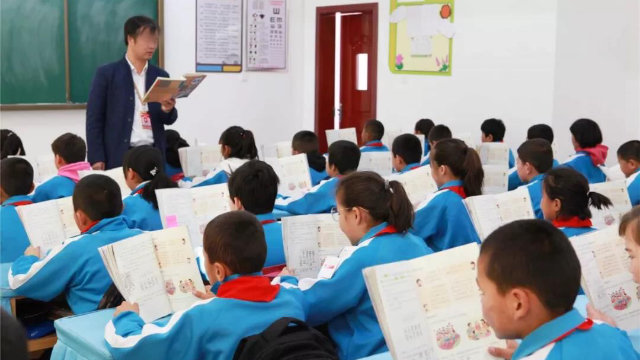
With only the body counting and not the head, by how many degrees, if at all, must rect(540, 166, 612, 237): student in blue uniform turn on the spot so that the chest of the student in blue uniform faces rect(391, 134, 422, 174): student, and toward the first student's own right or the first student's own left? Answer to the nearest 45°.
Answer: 0° — they already face them

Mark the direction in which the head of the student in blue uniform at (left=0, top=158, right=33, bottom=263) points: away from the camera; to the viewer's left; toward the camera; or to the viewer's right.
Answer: away from the camera

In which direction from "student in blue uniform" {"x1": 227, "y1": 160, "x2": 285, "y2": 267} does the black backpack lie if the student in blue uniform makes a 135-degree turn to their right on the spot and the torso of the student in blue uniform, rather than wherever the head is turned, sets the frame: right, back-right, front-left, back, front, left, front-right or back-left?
right

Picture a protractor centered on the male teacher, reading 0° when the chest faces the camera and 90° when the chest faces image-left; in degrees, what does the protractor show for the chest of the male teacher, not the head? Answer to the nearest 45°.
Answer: approximately 315°

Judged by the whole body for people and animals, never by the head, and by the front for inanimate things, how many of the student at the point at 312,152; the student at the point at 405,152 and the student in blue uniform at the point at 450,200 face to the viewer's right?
0

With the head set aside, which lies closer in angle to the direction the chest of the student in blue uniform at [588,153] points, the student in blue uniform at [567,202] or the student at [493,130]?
the student

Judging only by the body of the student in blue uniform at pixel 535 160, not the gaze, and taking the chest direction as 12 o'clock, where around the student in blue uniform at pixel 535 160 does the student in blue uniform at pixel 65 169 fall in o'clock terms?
the student in blue uniform at pixel 65 169 is roughly at 10 o'clock from the student in blue uniform at pixel 535 160.

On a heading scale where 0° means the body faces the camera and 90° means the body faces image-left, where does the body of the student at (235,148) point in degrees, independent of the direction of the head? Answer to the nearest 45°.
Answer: approximately 135°

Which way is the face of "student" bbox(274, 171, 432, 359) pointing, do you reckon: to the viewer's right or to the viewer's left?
to the viewer's left

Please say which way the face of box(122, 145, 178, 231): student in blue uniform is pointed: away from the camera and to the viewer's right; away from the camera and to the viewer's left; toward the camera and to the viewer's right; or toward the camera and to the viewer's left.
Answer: away from the camera and to the viewer's left

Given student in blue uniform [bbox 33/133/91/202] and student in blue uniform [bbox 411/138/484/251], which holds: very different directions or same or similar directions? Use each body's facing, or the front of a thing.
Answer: same or similar directions

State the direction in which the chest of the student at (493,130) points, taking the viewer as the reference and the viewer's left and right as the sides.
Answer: facing away from the viewer and to the left of the viewer

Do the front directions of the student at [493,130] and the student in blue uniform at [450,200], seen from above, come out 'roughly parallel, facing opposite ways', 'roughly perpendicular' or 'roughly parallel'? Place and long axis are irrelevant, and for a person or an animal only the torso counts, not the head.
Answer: roughly parallel

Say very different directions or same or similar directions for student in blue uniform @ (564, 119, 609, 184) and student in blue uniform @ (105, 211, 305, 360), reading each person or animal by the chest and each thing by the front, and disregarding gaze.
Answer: same or similar directions

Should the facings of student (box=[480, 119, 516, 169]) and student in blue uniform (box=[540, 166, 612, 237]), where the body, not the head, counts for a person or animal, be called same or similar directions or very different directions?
same or similar directions

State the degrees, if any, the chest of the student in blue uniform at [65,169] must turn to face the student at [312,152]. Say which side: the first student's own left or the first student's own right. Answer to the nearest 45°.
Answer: approximately 90° to the first student's own right
